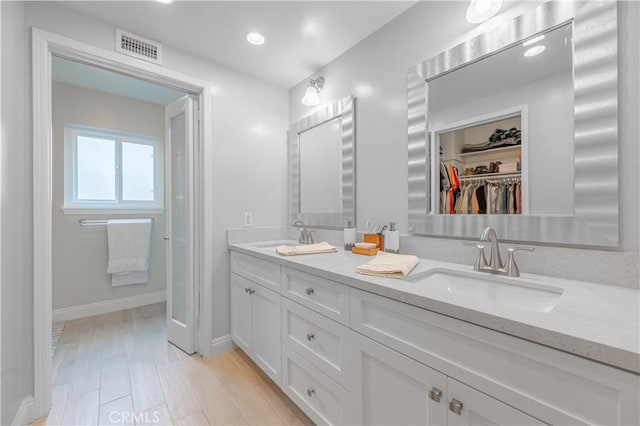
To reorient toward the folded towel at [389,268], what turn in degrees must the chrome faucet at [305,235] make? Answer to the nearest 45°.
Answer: approximately 45° to its left

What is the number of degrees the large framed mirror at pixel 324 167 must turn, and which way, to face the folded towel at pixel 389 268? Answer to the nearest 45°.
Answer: approximately 45° to its left

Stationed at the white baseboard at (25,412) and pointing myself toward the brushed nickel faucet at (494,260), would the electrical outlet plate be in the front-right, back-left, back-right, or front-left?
front-left

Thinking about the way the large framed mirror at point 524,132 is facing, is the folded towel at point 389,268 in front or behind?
in front

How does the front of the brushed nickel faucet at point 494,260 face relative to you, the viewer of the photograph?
facing the viewer and to the left of the viewer

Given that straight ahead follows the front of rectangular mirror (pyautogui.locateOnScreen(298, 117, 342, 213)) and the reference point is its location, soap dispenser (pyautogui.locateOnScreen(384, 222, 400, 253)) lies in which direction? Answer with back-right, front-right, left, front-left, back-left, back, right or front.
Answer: left

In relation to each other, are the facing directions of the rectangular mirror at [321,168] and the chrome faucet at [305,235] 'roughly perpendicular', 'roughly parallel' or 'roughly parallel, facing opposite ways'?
roughly parallel

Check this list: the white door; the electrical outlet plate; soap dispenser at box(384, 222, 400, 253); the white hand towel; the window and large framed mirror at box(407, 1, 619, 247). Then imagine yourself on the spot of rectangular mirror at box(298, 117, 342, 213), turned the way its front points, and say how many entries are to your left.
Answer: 2

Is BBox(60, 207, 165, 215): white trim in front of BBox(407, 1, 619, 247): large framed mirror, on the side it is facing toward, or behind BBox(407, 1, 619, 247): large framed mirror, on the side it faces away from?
in front

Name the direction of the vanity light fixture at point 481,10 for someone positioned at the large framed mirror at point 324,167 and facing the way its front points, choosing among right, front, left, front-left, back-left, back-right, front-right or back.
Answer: left

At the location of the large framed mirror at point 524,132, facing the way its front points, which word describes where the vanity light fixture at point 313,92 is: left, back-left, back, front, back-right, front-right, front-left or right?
front-right
